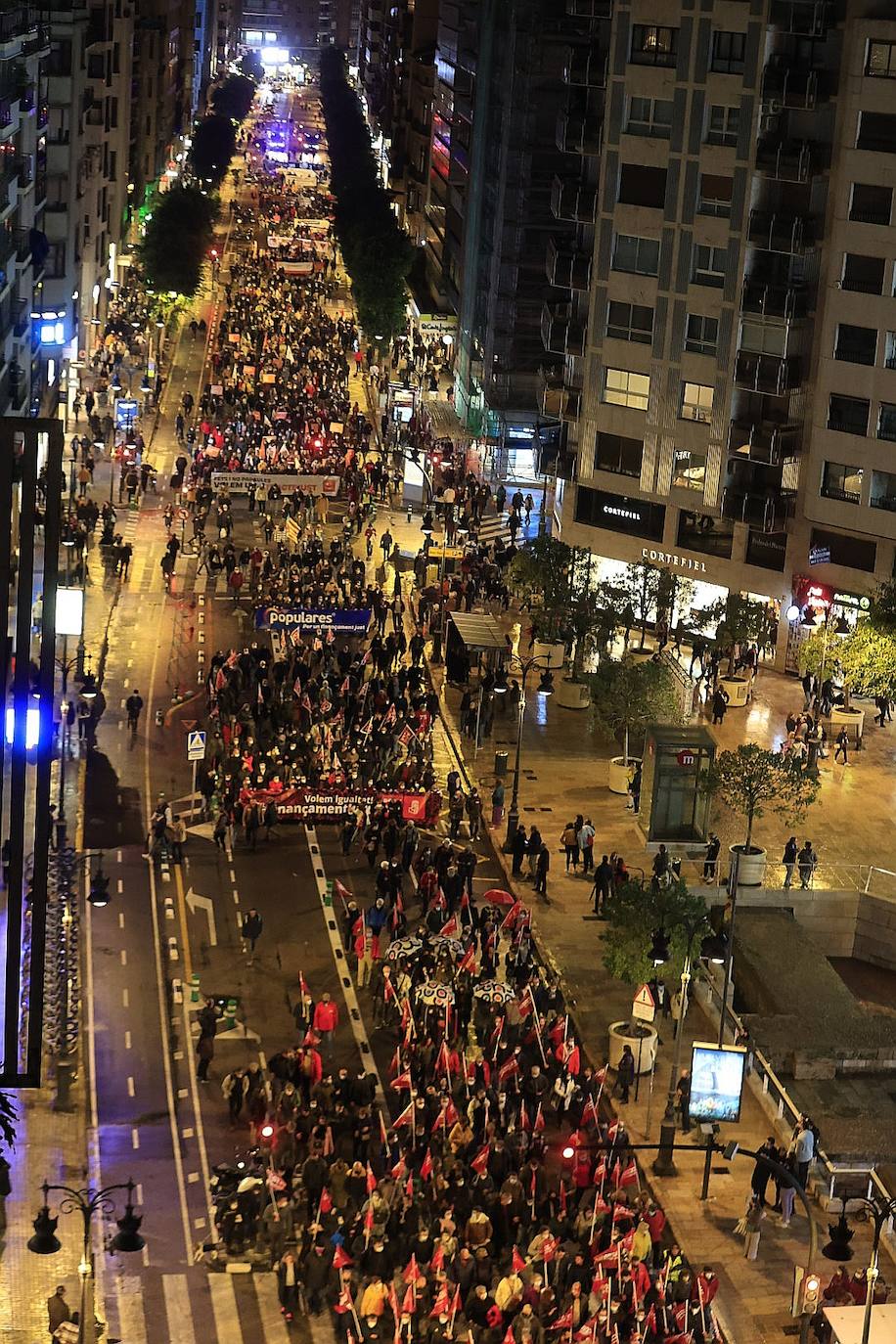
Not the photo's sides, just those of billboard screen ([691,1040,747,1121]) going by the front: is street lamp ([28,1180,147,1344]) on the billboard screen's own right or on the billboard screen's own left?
on the billboard screen's own right

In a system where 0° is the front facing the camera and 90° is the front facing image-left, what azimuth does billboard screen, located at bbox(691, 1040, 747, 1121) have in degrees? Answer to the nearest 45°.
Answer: approximately 0°
